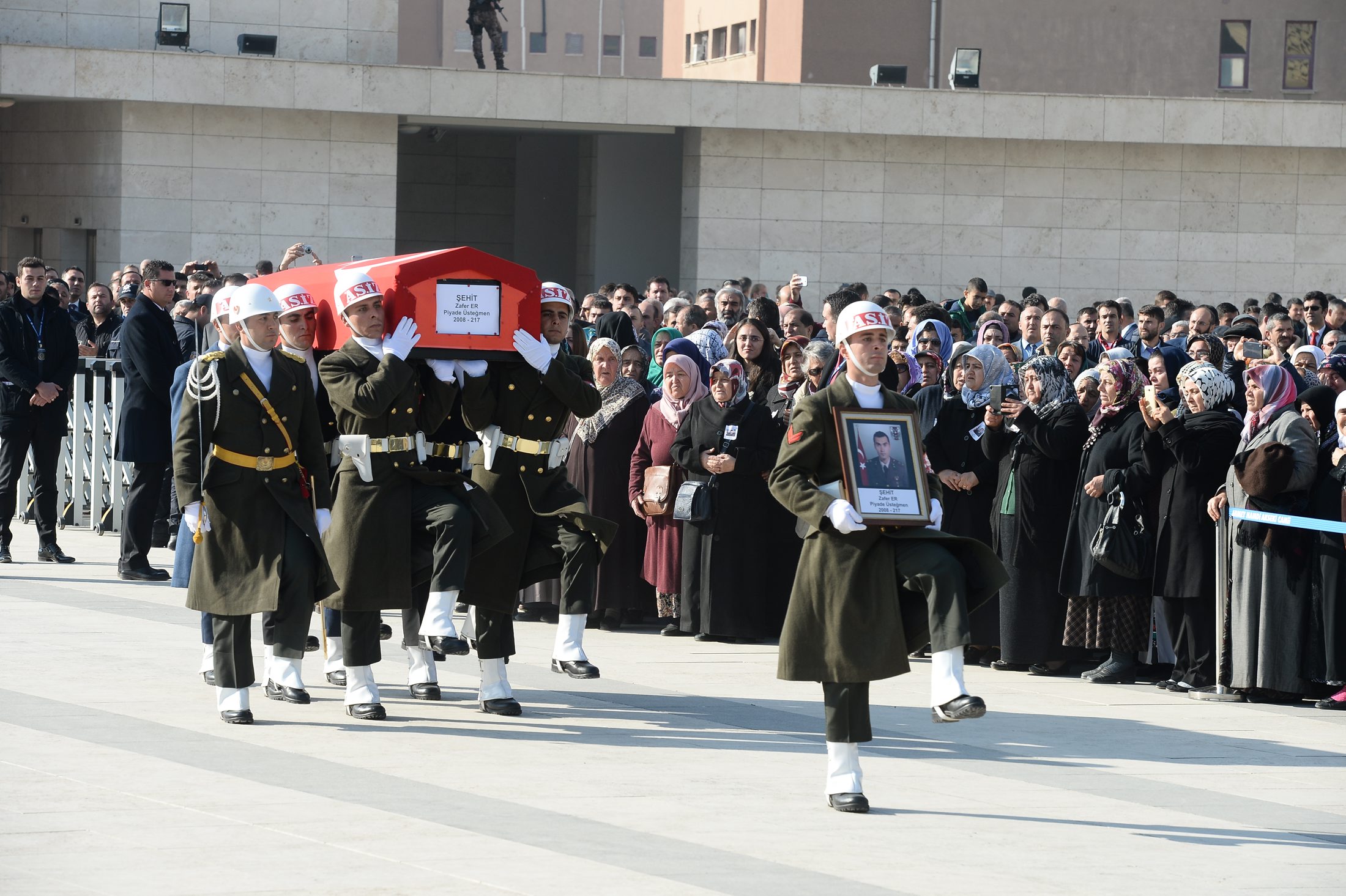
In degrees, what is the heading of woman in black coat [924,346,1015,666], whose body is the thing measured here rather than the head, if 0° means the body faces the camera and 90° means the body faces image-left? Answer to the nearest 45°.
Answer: approximately 45°

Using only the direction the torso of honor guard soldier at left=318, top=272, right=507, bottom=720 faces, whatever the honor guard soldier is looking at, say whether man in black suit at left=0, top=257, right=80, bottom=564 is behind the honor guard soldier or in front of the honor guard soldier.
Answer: behind

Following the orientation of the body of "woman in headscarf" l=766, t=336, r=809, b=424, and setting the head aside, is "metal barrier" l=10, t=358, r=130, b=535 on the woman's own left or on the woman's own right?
on the woman's own right

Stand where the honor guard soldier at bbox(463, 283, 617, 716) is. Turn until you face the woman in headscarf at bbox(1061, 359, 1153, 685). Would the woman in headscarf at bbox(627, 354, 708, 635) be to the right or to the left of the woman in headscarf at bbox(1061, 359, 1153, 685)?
left

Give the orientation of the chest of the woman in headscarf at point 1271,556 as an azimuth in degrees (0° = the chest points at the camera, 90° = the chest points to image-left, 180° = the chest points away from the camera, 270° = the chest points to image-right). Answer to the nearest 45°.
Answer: approximately 45°

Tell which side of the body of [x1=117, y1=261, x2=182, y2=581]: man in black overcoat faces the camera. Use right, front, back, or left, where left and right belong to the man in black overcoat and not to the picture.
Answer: right

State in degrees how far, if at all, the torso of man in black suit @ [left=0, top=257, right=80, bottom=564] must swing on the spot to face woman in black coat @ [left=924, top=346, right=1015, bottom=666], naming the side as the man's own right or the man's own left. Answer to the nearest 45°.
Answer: approximately 45° to the man's own left

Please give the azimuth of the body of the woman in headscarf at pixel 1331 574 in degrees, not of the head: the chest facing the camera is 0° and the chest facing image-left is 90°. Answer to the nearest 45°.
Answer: approximately 45°
